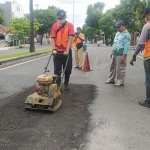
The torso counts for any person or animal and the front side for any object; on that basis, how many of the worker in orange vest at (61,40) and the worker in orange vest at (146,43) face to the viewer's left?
1

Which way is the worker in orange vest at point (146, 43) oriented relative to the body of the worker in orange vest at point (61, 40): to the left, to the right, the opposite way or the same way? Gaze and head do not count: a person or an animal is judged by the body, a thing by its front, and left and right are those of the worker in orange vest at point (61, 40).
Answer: to the right

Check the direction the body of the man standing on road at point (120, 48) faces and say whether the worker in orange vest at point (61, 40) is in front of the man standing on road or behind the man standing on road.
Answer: in front

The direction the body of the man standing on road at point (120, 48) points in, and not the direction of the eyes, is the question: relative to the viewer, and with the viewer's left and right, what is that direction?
facing the viewer and to the left of the viewer

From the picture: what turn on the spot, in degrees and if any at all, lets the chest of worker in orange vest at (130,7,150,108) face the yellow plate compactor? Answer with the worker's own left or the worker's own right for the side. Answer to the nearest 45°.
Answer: approximately 45° to the worker's own left

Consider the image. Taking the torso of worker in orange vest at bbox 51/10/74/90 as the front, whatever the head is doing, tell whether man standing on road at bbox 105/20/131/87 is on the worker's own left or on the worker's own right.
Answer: on the worker's own left

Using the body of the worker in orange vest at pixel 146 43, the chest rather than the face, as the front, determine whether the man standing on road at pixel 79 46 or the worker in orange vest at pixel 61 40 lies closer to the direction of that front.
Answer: the worker in orange vest

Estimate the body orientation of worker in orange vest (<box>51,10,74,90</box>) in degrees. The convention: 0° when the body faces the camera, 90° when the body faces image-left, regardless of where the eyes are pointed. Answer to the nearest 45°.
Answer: approximately 0°

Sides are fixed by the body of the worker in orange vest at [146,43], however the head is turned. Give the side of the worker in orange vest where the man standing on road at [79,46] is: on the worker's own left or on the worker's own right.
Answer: on the worker's own right

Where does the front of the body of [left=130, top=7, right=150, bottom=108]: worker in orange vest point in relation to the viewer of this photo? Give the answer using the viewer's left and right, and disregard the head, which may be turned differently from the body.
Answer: facing to the left of the viewer
